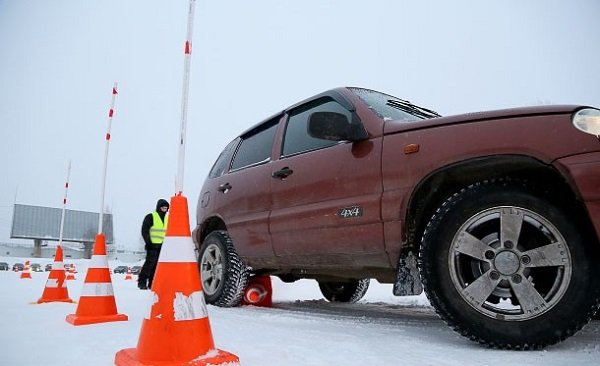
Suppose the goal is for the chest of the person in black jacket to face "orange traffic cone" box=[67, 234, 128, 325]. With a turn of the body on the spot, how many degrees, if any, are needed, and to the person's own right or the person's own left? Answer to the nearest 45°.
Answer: approximately 45° to the person's own right

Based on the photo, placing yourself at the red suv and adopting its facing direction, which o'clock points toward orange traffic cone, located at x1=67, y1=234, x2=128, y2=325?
The orange traffic cone is roughly at 5 o'clock from the red suv.

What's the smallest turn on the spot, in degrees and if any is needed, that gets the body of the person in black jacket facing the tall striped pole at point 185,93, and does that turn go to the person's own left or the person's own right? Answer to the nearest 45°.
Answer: approximately 45° to the person's own right

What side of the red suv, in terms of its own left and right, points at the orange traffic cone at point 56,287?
back

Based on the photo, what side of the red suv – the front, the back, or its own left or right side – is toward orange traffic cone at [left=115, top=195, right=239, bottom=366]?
right

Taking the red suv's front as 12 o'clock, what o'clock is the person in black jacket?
The person in black jacket is roughly at 6 o'clock from the red suv.

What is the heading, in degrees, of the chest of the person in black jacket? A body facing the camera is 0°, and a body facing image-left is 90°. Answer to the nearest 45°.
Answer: approximately 315°
